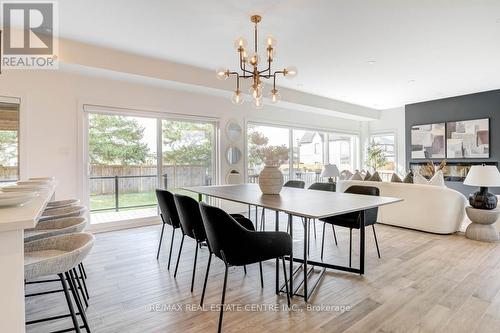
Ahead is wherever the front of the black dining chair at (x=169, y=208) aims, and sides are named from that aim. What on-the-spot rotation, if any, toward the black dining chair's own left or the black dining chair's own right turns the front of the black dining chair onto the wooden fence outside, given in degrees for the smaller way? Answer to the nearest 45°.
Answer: approximately 45° to the black dining chair's own left

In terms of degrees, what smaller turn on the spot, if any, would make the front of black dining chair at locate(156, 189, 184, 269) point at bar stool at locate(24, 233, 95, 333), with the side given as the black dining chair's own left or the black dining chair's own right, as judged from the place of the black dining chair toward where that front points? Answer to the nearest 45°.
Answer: approximately 180°

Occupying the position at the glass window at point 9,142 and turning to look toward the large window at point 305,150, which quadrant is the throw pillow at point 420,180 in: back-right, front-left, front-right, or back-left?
front-right

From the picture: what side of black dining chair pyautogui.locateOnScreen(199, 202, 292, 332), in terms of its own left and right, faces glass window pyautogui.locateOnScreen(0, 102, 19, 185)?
left

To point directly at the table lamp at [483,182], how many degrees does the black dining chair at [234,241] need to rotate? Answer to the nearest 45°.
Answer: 0° — it already faces it

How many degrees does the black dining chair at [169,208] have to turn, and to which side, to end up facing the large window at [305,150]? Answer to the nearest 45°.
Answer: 0° — it already faces it

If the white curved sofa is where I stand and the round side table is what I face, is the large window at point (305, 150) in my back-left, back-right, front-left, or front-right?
back-left

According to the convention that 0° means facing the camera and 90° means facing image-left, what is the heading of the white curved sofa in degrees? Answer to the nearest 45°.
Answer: approximately 225°

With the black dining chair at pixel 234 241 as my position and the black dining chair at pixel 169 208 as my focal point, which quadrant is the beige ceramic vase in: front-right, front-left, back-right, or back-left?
front-right

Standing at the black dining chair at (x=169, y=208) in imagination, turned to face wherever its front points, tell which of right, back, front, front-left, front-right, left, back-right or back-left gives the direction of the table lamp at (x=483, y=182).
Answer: front-right

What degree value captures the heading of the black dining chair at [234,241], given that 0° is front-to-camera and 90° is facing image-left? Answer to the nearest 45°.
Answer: approximately 225°
